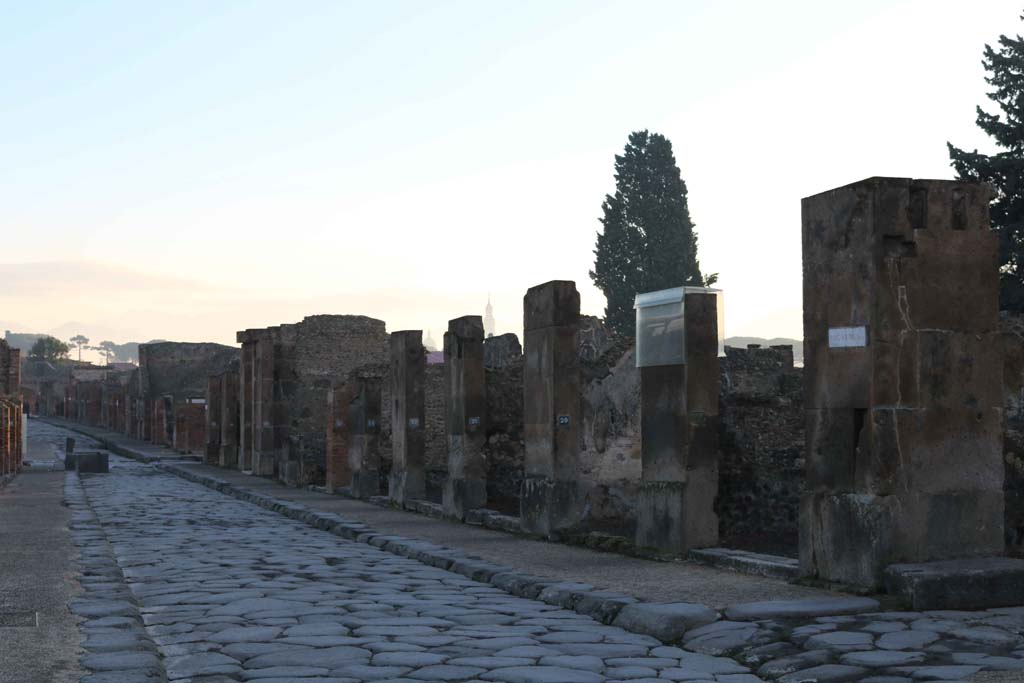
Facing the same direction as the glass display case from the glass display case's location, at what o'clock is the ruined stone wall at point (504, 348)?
The ruined stone wall is roughly at 4 o'clock from the glass display case.

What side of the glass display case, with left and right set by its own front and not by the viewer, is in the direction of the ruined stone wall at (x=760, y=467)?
back

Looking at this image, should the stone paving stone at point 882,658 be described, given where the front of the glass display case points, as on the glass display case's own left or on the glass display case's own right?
on the glass display case's own left

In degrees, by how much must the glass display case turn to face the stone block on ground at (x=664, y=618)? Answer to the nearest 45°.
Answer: approximately 45° to its left

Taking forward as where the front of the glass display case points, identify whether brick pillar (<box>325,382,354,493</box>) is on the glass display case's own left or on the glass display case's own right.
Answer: on the glass display case's own right

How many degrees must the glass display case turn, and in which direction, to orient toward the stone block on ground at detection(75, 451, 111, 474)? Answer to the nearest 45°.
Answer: approximately 90° to its right

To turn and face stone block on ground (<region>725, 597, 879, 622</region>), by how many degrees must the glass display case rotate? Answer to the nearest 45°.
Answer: approximately 45° to its left

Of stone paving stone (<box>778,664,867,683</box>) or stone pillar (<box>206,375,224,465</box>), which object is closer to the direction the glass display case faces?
the stone paving stone

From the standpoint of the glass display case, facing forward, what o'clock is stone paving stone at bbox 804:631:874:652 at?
The stone paving stone is roughly at 10 o'clock from the glass display case.

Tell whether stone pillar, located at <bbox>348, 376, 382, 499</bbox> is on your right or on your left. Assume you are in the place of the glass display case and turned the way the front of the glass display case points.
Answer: on your right

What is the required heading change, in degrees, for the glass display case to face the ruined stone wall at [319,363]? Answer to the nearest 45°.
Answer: approximately 90° to its right

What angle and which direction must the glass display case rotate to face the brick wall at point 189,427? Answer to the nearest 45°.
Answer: approximately 90° to its right

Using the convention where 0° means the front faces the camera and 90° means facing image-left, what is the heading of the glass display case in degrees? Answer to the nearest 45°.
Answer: approximately 45°
